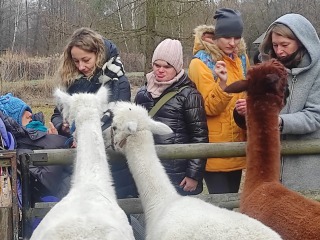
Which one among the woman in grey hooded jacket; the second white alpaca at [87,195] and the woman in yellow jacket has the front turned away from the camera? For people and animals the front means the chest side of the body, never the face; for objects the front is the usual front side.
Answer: the second white alpaca

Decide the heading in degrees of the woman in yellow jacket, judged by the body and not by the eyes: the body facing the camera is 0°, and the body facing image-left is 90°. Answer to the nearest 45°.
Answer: approximately 315°

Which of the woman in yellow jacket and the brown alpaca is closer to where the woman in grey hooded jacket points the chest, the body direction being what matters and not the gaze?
the brown alpaca

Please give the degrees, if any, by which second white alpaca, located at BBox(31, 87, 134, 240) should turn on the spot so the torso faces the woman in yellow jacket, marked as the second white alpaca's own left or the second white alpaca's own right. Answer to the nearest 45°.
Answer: approximately 45° to the second white alpaca's own right

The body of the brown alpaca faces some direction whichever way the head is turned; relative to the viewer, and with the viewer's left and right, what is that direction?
facing away from the viewer and to the left of the viewer

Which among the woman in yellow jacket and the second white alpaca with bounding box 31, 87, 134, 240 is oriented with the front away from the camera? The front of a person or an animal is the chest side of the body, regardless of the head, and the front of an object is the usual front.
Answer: the second white alpaca

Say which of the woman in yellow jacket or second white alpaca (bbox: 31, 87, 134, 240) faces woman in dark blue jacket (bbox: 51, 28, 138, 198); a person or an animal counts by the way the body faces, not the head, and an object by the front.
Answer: the second white alpaca

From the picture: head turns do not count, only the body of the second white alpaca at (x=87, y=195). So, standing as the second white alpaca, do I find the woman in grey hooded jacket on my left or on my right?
on my right

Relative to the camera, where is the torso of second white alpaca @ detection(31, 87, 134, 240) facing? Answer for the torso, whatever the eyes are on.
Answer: away from the camera

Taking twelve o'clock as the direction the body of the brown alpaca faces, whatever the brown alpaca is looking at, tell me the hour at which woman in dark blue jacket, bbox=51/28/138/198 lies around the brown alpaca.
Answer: The woman in dark blue jacket is roughly at 11 o'clock from the brown alpaca.

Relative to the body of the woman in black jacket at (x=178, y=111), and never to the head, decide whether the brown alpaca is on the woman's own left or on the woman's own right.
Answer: on the woman's own left

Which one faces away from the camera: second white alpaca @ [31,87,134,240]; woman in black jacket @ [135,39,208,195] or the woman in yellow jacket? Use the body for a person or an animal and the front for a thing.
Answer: the second white alpaca
